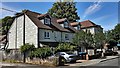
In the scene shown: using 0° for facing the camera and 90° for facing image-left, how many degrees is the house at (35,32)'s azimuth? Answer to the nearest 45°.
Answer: approximately 315°

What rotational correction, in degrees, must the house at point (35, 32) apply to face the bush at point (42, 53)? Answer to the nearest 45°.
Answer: approximately 45° to its right

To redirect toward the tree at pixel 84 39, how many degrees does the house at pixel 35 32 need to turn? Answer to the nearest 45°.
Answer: approximately 45° to its left
